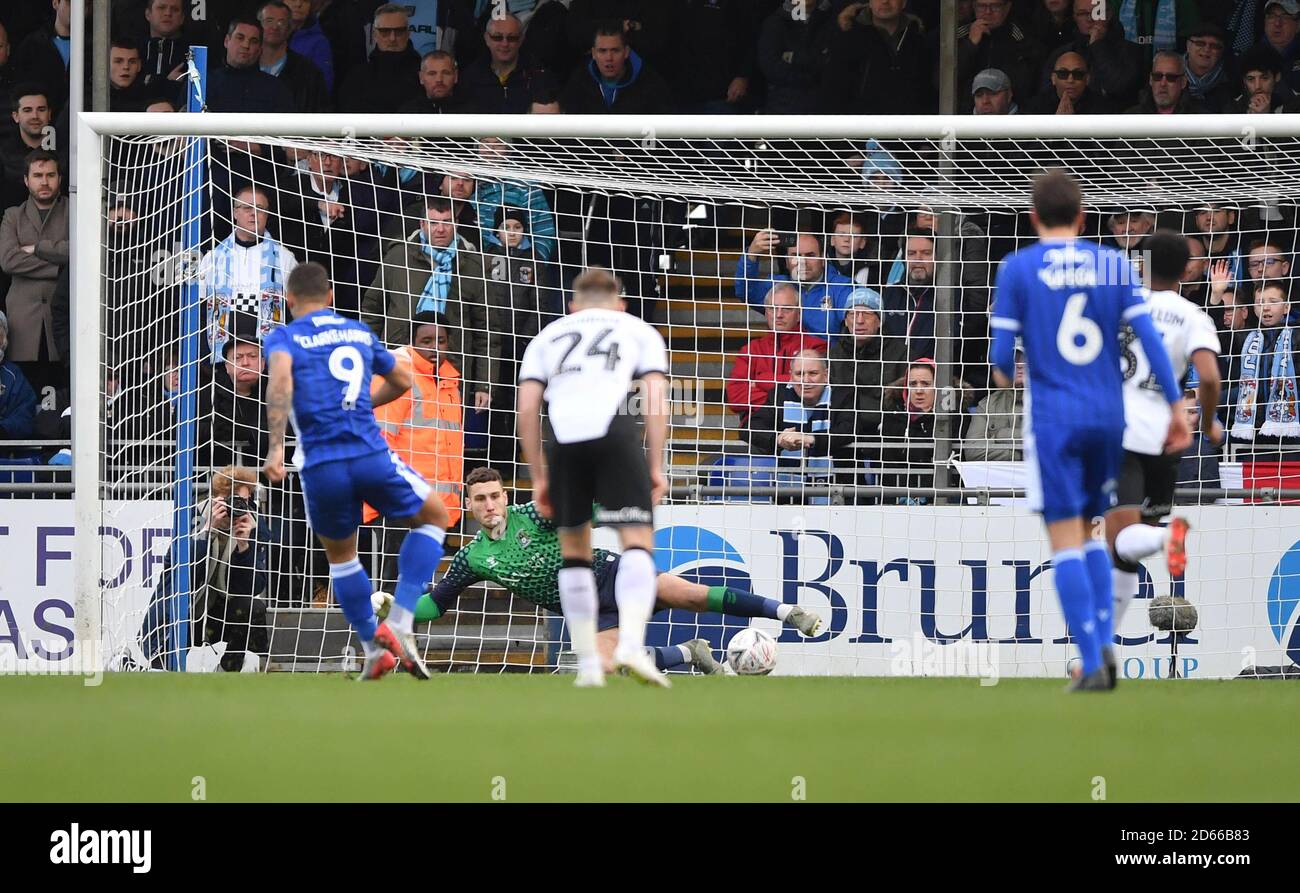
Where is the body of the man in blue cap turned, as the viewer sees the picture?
toward the camera

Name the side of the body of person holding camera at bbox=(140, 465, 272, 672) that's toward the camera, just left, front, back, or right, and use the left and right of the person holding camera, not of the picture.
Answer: front

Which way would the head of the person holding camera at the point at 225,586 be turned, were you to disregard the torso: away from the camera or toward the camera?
toward the camera

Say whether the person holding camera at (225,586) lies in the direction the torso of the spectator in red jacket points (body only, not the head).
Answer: no

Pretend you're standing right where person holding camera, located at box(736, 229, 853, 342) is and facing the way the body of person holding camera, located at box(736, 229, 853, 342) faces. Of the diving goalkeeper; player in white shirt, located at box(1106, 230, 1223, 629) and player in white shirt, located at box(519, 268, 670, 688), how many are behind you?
0

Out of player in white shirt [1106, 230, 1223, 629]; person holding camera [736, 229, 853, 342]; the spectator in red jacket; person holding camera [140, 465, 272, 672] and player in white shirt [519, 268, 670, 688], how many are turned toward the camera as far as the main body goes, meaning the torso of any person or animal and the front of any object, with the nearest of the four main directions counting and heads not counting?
3

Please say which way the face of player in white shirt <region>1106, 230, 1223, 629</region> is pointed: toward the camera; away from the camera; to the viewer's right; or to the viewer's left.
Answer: away from the camera

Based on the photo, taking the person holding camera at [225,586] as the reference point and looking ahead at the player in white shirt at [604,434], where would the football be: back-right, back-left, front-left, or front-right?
front-left

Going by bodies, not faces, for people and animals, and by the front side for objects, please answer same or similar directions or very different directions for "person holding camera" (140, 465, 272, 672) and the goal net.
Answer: same or similar directions

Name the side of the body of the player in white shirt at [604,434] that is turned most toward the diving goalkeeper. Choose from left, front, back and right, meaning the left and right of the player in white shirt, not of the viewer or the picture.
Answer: front

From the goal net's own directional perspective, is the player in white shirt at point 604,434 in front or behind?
in front

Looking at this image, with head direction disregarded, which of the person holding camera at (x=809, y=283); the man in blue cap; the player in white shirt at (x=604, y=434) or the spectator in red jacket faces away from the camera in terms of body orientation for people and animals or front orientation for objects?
the player in white shirt

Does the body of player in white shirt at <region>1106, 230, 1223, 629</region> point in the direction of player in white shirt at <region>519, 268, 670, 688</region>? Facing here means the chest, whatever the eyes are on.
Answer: no

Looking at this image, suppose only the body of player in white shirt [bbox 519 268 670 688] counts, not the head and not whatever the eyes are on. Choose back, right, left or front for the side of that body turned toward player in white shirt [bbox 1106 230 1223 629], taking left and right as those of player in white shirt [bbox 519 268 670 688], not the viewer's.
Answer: right

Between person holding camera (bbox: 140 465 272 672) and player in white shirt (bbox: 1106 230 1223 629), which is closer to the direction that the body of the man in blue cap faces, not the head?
the player in white shirt

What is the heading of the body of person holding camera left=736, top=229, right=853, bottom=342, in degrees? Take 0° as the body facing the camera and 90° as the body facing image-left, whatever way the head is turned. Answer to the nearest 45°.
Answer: approximately 0°

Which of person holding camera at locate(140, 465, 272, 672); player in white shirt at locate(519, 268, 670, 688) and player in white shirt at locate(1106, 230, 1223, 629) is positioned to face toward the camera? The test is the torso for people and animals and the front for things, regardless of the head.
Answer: the person holding camera

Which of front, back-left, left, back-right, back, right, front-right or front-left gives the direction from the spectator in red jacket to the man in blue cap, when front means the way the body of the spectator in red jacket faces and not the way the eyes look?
left

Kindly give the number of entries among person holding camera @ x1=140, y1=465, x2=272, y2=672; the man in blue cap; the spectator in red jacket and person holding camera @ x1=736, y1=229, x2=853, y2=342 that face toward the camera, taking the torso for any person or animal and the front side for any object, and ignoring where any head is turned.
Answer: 4
